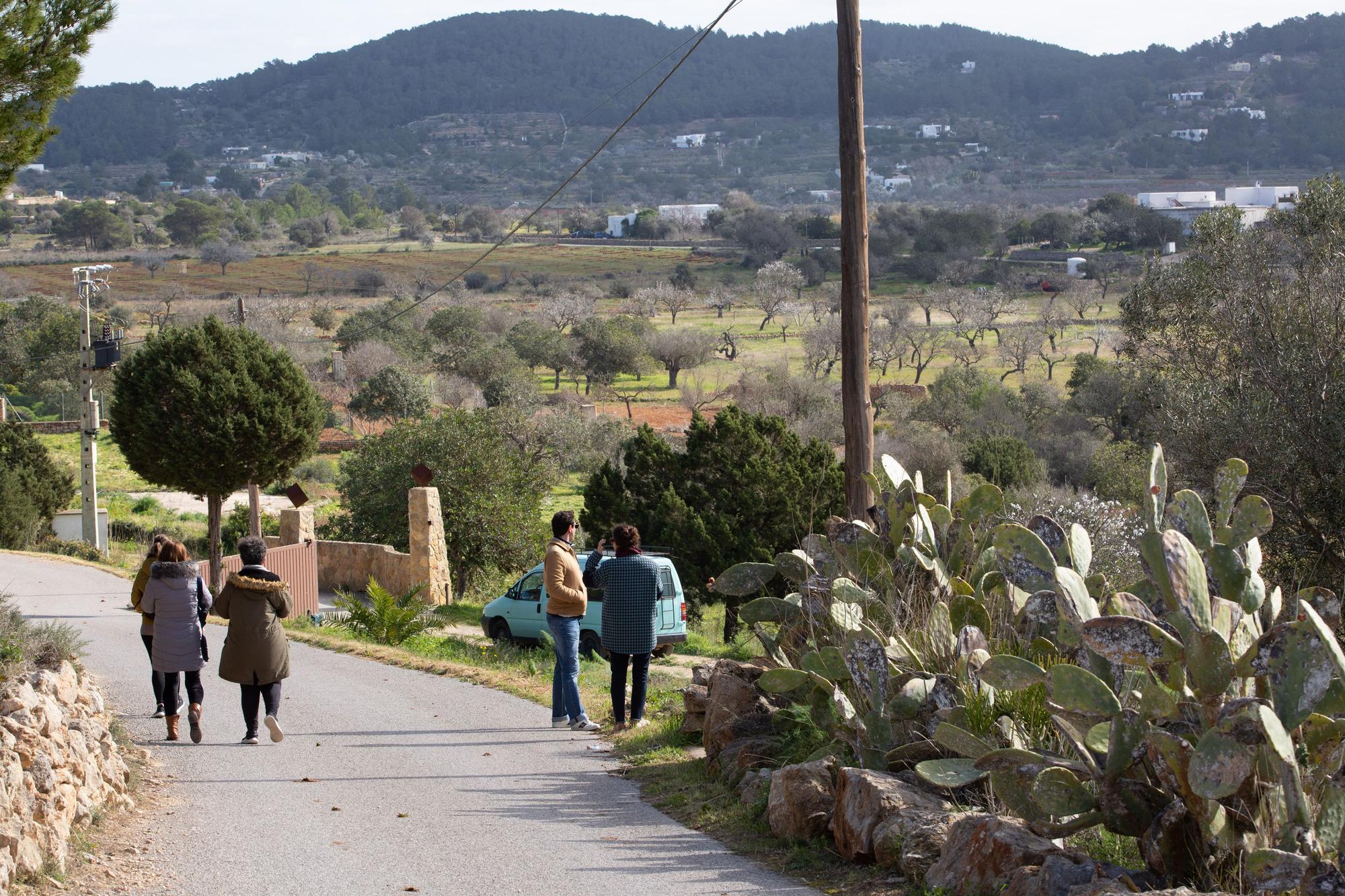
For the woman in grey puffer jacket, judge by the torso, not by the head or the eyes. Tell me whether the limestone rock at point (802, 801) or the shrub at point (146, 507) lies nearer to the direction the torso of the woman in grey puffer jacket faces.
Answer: the shrub

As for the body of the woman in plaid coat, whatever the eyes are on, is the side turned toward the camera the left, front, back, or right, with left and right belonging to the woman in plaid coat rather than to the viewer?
back

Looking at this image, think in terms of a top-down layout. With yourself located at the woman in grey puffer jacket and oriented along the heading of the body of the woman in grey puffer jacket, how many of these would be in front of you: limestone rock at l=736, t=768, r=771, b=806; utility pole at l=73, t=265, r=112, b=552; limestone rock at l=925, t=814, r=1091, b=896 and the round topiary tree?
2

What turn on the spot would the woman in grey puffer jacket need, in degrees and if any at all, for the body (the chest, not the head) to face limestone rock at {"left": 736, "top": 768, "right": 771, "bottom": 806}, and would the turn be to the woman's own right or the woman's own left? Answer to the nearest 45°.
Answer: approximately 135° to the woman's own right

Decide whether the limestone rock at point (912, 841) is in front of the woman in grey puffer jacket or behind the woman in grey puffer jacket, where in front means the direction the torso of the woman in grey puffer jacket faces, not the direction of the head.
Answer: behind

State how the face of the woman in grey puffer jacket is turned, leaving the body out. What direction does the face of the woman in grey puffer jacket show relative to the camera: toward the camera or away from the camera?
away from the camera

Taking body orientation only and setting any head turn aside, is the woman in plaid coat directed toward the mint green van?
yes

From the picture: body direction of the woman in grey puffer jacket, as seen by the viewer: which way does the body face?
away from the camera

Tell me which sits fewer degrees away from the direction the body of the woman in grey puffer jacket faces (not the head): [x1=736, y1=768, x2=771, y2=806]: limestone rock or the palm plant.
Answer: the palm plant
